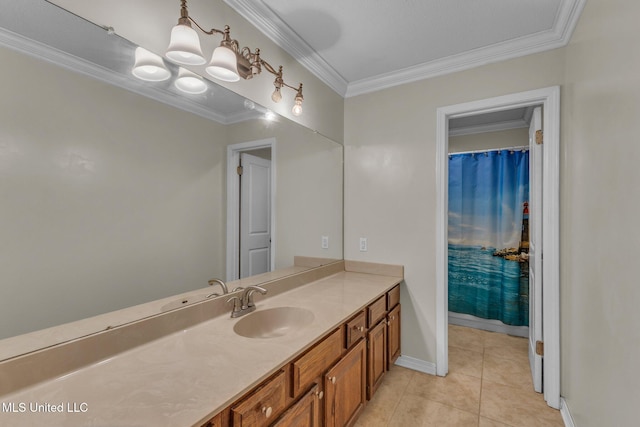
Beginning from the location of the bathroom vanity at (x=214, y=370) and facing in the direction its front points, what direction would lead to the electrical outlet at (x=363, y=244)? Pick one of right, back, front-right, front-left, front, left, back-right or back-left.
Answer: left

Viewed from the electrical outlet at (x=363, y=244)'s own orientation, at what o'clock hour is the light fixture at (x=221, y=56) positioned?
The light fixture is roughly at 1 o'clock from the electrical outlet.

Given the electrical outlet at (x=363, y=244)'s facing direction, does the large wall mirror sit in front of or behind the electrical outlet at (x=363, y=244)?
in front

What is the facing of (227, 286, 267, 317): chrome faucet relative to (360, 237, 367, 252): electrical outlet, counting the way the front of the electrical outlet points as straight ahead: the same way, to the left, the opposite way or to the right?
to the left

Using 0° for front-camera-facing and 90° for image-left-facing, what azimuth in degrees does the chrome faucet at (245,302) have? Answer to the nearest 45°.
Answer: approximately 315°

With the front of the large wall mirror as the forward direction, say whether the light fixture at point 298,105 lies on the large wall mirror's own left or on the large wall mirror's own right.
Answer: on the large wall mirror's own left

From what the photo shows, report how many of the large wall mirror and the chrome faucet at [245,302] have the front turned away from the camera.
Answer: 0

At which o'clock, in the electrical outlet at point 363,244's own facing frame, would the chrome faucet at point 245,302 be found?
The chrome faucet is roughly at 1 o'clock from the electrical outlet.

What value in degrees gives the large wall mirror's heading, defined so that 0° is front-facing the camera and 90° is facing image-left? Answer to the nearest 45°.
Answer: approximately 315°

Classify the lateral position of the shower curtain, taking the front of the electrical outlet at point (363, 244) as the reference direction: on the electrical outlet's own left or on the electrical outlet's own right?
on the electrical outlet's own left
